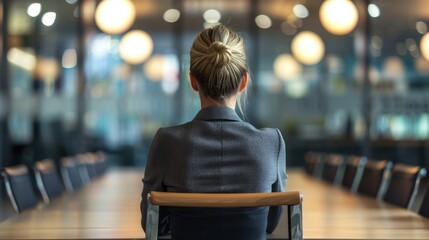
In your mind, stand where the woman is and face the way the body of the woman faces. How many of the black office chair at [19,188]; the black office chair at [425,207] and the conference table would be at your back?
0

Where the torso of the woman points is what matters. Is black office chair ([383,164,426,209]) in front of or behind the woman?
in front

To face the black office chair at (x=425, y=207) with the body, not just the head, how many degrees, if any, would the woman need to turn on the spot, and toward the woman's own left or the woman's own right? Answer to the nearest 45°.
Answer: approximately 45° to the woman's own right

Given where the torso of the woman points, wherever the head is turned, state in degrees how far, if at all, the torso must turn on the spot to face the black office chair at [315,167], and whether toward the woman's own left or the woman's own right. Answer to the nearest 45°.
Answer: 0° — they already face it

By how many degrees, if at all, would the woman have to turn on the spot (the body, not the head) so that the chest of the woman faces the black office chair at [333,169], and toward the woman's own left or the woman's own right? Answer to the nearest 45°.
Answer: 0° — they already face it

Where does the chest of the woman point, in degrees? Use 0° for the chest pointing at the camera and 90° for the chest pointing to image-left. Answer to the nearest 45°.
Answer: approximately 180°

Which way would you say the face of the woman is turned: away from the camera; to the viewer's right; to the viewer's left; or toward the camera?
away from the camera

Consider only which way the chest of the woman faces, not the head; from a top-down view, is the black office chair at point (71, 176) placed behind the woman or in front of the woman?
in front

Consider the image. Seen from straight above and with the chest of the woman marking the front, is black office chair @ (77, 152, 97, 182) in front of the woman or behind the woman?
in front
